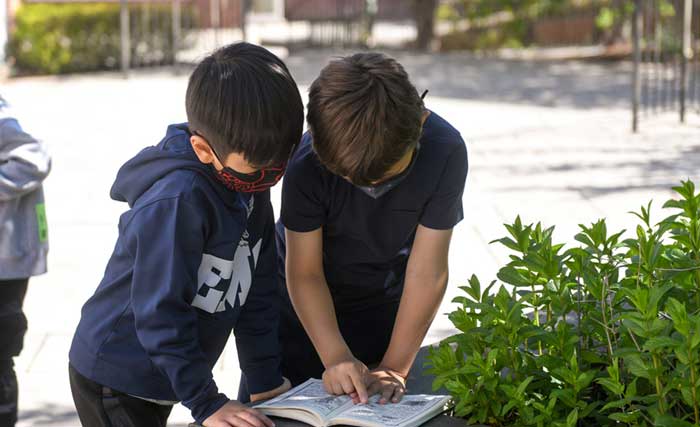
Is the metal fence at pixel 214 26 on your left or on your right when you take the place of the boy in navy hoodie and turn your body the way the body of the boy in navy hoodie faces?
on your left

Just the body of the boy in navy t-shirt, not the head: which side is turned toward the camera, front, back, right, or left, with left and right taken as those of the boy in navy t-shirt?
front

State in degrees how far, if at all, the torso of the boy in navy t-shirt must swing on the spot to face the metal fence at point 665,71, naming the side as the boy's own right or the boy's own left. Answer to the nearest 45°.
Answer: approximately 180°

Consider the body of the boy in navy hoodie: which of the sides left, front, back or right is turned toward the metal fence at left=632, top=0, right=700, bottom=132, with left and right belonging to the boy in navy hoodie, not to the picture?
left

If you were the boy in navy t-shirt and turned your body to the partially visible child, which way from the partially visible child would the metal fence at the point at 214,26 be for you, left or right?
right

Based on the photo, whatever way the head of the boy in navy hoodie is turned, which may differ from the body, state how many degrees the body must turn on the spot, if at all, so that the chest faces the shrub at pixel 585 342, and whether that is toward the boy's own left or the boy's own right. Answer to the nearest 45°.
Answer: approximately 45° to the boy's own left

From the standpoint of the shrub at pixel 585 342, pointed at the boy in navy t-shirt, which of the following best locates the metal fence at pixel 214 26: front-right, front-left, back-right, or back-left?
front-right

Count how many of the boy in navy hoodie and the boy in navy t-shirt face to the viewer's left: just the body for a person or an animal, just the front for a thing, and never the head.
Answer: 0

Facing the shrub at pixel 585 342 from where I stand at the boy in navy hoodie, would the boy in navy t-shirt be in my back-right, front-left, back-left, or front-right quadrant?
front-left

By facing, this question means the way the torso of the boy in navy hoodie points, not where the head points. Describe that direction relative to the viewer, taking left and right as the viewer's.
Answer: facing the viewer and to the right of the viewer
